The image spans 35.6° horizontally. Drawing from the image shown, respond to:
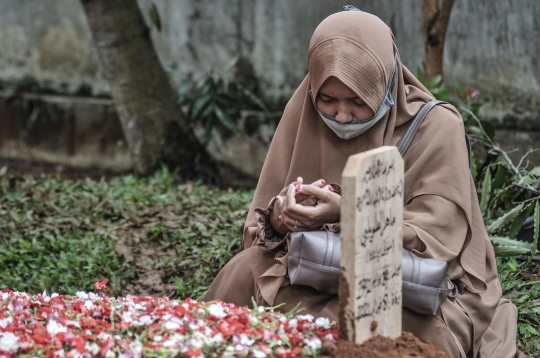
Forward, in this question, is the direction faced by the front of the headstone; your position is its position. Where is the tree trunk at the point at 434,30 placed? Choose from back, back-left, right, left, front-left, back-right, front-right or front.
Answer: back-left

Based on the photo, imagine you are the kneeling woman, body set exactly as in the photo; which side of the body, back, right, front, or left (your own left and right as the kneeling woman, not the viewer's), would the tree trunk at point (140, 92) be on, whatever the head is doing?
right

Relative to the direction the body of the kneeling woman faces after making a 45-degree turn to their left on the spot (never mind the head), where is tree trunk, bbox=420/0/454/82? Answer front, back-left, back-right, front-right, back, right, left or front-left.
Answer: back

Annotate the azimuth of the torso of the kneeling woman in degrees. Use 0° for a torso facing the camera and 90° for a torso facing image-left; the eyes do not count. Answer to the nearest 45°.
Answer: approximately 45°

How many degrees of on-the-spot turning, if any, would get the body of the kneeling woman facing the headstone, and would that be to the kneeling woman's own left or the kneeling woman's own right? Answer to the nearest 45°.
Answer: approximately 45° to the kneeling woman's own left

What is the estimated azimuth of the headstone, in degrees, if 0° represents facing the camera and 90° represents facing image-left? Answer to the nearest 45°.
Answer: approximately 315°

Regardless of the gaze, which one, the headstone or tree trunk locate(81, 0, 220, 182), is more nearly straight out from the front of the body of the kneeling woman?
the headstone
